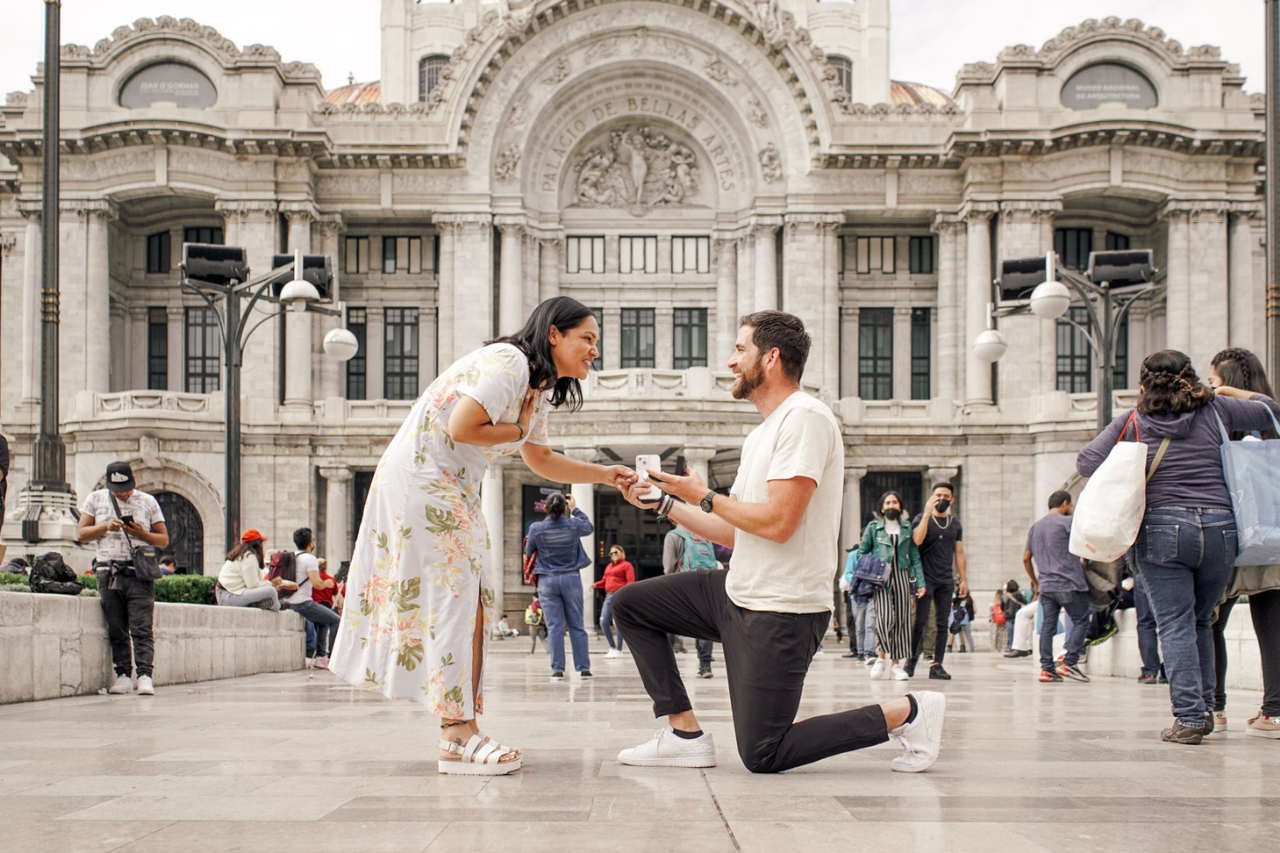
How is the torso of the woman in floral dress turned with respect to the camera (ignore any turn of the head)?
to the viewer's right

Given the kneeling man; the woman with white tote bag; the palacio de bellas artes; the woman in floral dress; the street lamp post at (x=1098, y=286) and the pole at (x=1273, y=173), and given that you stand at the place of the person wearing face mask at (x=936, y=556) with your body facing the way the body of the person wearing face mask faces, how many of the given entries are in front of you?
3

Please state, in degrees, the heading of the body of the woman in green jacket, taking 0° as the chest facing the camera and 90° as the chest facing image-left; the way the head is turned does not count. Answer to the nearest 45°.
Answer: approximately 0°

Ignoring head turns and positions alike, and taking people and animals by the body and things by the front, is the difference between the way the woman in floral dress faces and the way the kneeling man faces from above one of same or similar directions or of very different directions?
very different directions

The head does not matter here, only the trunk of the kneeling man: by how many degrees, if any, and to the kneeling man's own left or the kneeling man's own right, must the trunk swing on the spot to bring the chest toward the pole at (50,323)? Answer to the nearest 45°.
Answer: approximately 45° to the kneeling man's own right

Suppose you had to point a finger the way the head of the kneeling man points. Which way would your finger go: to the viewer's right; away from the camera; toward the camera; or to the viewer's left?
to the viewer's left

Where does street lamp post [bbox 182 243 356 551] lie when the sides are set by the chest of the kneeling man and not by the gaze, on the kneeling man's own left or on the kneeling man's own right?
on the kneeling man's own right

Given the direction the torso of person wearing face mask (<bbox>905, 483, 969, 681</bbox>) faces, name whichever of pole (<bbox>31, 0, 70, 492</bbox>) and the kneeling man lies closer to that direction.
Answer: the kneeling man

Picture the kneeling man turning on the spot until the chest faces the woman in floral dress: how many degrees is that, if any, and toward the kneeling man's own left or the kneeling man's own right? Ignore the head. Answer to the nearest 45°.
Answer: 0° — they already face them

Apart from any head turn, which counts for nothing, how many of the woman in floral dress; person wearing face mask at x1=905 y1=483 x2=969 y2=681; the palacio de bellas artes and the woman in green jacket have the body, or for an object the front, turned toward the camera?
3

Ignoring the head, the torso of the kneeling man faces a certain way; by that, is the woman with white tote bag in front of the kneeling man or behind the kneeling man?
behind

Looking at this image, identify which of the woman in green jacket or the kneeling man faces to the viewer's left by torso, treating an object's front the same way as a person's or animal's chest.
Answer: the kneeling man

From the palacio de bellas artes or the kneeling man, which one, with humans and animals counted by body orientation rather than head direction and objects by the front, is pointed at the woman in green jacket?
the palacio de bellas artes
